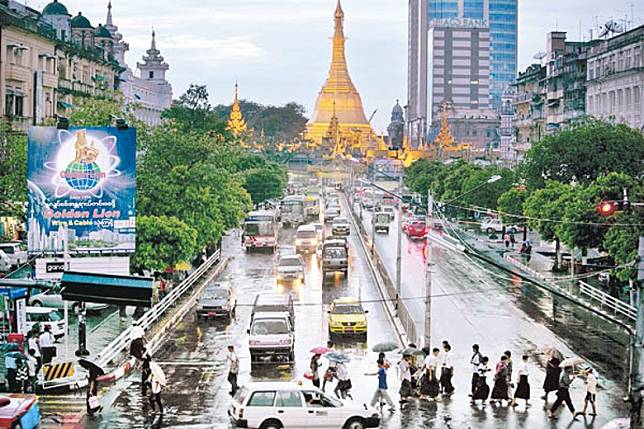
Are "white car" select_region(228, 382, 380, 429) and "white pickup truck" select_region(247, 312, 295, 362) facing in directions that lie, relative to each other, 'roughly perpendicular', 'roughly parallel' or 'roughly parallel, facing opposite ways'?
roughly perpendicular

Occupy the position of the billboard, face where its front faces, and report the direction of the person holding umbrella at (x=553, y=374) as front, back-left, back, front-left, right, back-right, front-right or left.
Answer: front-left

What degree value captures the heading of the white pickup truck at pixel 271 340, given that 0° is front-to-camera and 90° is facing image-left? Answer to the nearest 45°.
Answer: approximately 0°

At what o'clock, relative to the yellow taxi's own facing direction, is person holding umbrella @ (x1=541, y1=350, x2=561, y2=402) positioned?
The person holding umbrella is roughly at 11 o'clock from the yellow taxi.
